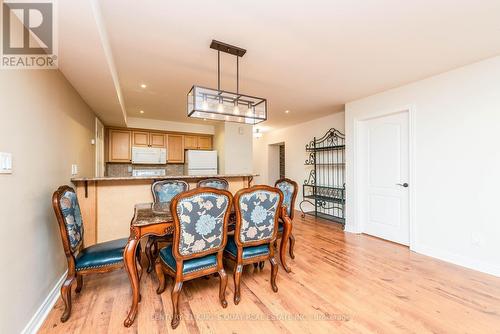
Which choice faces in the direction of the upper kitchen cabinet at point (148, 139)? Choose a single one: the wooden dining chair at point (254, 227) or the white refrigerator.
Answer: the wooden dining chair

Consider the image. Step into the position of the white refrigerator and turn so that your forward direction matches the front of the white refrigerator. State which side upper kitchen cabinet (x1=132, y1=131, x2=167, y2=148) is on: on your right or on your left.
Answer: on your right

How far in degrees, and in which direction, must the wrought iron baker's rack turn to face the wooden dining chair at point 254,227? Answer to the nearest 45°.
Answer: approximately 45° to its left

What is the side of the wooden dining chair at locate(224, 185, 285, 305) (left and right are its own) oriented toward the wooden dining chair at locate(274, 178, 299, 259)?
right

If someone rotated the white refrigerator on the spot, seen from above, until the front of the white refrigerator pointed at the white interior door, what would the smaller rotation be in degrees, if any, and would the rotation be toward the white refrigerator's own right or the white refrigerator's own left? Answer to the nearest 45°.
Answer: approximately 45° to the white refrigerator's own left

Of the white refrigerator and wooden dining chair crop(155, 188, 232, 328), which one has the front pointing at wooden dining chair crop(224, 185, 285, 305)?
the white refrigerator

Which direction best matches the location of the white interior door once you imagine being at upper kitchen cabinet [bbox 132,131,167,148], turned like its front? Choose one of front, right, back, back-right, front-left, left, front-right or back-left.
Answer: front-left

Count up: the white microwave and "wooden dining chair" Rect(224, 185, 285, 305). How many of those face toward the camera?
1

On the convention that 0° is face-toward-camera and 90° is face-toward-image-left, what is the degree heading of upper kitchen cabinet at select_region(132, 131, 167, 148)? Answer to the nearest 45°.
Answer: approximately 0°
